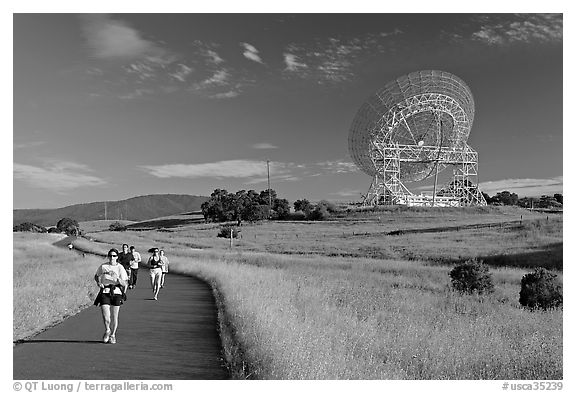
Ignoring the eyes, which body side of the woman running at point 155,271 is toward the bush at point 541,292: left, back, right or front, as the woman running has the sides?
left

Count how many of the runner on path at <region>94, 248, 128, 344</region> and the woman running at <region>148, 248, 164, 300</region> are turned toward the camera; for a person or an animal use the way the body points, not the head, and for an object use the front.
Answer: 2

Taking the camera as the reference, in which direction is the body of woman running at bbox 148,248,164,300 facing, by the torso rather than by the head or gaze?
toward the camera

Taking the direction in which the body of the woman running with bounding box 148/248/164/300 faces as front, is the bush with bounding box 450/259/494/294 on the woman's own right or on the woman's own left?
on the woman's own left

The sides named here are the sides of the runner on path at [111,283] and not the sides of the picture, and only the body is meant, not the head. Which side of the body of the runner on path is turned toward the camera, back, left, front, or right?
front

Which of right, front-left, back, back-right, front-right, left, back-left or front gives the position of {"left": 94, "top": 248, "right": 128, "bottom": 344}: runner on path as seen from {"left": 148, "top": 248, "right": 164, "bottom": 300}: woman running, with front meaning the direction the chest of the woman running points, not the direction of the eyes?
front

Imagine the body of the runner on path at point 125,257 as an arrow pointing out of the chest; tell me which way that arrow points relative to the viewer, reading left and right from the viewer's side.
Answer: facing the viewer

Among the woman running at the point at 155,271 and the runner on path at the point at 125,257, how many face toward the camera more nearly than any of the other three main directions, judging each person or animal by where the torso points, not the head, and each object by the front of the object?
2

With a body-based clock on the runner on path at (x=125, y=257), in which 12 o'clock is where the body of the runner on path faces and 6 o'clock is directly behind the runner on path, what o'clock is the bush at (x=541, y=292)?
The bush is roughly at 9 o'clock from the runner on path.

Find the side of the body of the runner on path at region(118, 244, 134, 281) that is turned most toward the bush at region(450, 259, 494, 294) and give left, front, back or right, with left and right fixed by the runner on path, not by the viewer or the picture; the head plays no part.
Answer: left

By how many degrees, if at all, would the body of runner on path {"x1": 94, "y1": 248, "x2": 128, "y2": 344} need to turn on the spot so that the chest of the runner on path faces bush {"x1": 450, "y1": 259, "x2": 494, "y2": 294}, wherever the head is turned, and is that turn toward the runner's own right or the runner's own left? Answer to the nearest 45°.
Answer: approximately 135° to the runner's own left
